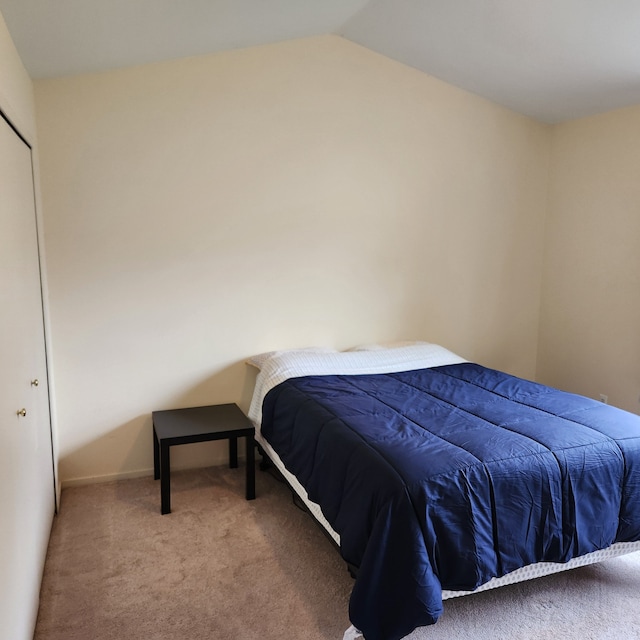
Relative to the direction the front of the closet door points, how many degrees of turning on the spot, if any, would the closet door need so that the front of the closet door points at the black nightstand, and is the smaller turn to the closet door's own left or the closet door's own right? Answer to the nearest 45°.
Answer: approximately 45° to the closet door's own left

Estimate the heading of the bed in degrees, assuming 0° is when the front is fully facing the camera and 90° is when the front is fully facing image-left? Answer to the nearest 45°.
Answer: approximately 315°

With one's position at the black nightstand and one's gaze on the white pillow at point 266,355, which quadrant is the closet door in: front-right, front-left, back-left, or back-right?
back-right

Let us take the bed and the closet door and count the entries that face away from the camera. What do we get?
0

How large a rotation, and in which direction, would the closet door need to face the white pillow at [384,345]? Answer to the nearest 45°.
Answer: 0° — it already faces it

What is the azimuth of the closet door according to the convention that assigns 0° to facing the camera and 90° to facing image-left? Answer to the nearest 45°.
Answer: approximately 270°

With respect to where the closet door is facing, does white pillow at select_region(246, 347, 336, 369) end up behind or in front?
in front

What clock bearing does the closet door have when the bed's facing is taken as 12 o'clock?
The closet door is roughly at 4 o'clock from the bed.

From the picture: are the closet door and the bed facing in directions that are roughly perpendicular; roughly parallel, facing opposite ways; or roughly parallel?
roughly perpendicular
